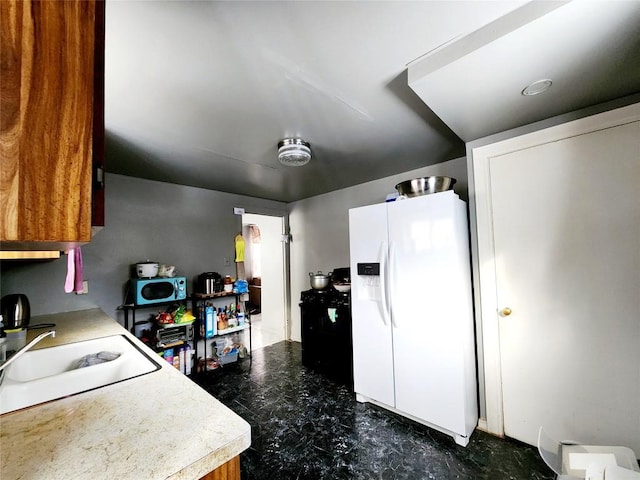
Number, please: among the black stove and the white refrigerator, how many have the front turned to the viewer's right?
0

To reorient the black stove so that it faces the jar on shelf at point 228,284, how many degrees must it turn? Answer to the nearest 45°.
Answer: approximately 45° to its right

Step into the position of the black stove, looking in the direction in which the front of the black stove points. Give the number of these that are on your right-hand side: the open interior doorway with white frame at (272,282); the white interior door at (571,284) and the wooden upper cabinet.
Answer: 1

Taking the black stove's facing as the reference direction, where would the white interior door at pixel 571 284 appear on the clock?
The white interior door is roughly at 9 o'clock from the black stove.

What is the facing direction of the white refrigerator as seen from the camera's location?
facing the viewer and to the left of the viewer

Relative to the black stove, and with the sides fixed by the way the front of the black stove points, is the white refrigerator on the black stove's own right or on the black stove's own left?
on the black stove's own left

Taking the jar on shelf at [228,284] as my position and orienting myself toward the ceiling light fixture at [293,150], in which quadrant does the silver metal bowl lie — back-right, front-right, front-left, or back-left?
front-left

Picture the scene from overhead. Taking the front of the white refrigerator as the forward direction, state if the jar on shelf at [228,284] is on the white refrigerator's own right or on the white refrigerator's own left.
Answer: on the white refrigerator's own right

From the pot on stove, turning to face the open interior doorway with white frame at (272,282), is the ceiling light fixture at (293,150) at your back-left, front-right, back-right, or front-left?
back-left

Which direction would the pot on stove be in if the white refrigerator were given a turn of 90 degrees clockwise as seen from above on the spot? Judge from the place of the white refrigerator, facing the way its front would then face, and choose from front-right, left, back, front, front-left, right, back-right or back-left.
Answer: front

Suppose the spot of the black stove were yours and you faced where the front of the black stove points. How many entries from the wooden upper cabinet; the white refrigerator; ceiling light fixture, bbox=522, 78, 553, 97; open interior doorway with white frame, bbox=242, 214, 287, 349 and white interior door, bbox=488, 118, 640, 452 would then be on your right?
1

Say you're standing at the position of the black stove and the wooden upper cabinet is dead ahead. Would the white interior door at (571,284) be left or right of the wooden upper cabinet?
left

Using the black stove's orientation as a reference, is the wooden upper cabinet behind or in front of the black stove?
in front
